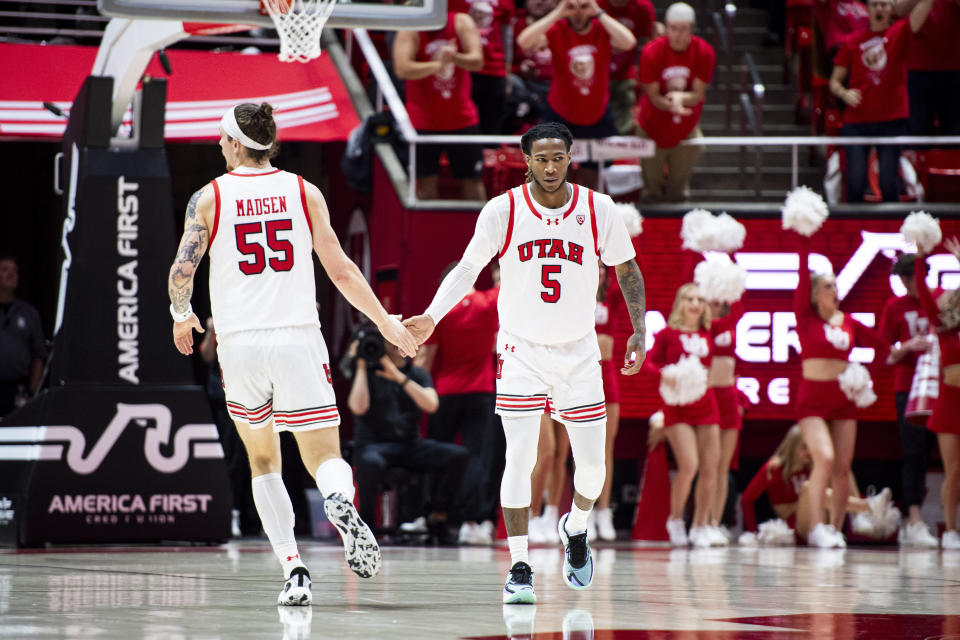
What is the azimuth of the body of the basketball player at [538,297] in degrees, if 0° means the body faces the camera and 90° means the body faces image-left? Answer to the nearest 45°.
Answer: approximately 0°

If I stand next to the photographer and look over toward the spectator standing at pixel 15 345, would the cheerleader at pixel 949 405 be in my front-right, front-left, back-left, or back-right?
back-right

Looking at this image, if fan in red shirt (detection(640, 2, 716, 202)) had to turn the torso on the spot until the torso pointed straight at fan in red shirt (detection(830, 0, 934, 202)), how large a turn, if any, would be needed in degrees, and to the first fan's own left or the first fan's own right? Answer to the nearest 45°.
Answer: approximately 90° to the first fan's own left

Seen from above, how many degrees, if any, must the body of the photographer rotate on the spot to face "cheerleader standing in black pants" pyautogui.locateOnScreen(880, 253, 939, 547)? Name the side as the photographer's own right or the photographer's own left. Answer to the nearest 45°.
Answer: approximately 90° to the photographer's own left

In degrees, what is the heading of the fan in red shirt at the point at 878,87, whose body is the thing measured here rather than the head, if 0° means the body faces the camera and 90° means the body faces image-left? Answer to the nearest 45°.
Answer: approximately 0°
